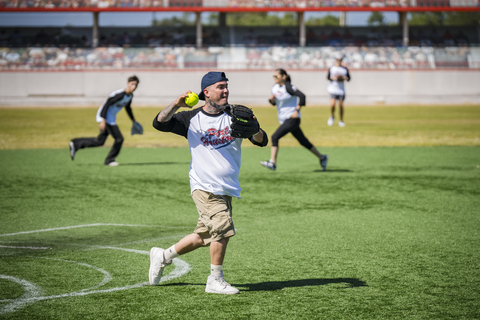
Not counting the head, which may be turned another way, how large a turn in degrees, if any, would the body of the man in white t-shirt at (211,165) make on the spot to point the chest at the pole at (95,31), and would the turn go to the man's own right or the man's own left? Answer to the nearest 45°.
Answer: approximately 135° to the man's own left

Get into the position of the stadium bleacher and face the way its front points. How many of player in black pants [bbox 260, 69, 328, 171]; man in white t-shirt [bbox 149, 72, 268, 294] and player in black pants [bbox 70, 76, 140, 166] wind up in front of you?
3

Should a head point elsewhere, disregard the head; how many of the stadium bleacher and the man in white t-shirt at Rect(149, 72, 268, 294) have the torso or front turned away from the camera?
0

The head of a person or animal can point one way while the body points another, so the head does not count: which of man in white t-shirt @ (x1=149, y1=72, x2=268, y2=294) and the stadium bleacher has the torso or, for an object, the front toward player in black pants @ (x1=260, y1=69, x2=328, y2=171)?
the stadium bleacher

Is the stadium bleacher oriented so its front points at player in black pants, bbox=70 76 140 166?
yes

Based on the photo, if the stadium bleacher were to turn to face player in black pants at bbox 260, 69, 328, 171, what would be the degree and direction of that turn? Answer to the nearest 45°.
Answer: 0° — it already faces them

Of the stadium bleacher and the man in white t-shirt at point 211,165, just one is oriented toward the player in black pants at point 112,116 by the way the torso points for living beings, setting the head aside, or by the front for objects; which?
the stadium bleacher

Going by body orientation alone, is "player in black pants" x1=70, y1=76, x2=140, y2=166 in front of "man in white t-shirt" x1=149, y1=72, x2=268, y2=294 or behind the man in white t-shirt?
behind

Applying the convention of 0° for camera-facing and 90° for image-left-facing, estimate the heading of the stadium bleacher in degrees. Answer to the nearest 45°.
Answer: approximately 0°

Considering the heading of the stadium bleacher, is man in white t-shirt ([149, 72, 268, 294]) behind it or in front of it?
in front

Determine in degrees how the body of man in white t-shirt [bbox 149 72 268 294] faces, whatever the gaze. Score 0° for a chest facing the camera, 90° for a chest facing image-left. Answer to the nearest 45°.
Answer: approximately 315°
